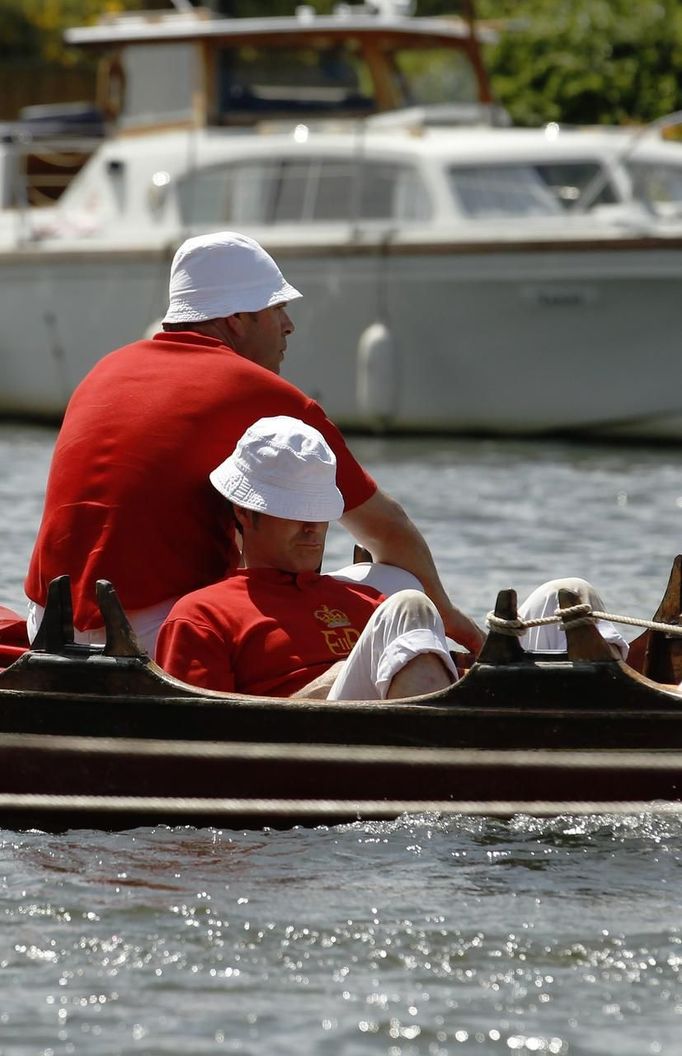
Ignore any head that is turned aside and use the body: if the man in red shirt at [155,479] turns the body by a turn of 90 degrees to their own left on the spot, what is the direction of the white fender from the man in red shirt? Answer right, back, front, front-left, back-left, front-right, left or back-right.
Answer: front-right

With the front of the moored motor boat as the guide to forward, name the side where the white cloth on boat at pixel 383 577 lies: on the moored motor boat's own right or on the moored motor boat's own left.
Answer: on the moored motor boat's own right

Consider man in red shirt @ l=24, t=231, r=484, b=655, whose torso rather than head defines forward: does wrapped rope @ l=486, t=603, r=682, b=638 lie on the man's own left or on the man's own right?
on the man's own right

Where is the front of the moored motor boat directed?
to the viewer's right

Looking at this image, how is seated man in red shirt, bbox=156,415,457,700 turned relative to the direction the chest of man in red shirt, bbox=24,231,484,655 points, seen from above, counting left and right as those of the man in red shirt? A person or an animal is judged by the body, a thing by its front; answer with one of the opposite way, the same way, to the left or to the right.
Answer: to the right

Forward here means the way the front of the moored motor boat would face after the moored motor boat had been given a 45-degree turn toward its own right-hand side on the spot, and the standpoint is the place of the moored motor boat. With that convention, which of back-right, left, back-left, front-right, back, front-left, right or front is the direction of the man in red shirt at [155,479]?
front-right

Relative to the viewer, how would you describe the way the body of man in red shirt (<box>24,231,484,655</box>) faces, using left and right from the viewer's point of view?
facing away from the viewer and to the right of the viewer

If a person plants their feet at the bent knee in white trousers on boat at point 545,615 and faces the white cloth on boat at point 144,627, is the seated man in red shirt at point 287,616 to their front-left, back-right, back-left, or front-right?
front-left

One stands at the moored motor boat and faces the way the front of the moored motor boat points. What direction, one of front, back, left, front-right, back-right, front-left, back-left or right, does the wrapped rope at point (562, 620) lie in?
right

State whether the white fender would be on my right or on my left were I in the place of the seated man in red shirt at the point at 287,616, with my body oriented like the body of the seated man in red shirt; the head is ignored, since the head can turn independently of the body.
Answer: on my left
